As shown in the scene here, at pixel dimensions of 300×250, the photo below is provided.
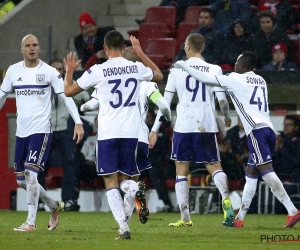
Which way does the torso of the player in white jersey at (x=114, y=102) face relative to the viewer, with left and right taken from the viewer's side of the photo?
facing away from the viewer

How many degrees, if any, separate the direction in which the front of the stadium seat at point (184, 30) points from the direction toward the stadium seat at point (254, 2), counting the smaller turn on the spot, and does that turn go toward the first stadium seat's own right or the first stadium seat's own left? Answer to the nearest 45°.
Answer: approximately 90° to the first stadium seat's own left

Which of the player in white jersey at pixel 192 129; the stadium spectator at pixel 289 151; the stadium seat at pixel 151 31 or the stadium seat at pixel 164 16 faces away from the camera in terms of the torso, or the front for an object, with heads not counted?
the player in white jersey

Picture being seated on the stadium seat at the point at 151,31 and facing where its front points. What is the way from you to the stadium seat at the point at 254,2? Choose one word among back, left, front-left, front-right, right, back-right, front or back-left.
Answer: left

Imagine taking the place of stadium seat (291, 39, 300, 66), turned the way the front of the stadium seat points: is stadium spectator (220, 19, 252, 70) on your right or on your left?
on your right

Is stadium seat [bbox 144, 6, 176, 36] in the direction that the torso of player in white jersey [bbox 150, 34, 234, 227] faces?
yes

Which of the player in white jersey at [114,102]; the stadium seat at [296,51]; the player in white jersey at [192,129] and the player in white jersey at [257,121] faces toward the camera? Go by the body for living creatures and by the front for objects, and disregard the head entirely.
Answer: the stadium seat

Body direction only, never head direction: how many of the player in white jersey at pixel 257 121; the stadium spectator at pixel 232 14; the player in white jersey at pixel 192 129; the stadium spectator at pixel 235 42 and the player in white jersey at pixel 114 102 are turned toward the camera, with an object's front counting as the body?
2
